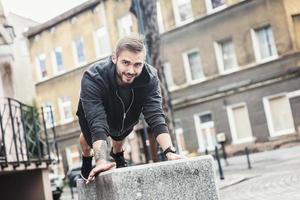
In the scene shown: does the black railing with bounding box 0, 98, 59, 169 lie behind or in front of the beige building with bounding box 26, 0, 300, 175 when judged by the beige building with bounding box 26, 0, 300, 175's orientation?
in front

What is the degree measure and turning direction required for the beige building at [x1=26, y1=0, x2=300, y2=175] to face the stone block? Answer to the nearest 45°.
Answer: approximately 45° to its left

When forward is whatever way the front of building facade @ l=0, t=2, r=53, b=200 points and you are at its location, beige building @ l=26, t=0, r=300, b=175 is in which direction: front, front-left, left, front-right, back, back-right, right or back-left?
front-left

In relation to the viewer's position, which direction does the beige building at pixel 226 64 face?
facing the viewer and to the left of the viewer

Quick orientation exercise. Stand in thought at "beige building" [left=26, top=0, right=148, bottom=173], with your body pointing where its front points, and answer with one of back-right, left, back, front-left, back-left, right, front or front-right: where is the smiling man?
front-left

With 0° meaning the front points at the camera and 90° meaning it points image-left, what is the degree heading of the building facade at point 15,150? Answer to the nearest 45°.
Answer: approximately 270°

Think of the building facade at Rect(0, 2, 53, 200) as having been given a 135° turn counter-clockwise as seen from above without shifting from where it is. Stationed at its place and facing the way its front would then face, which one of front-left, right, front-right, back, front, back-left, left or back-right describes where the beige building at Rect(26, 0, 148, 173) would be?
front-right
